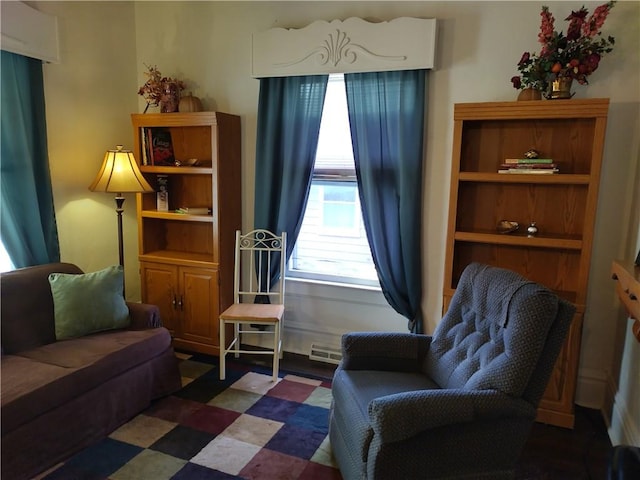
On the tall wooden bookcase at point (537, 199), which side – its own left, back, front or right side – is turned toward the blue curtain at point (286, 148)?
right

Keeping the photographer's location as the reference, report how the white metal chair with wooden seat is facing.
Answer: facing the viewer

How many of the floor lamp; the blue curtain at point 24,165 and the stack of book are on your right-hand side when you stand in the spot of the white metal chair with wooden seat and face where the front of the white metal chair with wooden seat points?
2

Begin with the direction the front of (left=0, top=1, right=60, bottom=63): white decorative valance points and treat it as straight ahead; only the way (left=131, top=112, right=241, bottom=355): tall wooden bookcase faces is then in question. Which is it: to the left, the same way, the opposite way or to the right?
to the right

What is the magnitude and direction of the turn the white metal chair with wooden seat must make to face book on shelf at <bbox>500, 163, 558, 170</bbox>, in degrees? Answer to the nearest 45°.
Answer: approximately 45° to its left

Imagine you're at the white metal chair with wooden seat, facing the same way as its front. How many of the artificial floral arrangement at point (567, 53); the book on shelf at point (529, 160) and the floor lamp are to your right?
1

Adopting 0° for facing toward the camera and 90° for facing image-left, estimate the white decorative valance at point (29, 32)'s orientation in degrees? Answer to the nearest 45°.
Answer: approximately 315°

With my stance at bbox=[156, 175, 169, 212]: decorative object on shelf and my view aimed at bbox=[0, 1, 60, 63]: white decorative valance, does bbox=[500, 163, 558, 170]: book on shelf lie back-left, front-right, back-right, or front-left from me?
back-left

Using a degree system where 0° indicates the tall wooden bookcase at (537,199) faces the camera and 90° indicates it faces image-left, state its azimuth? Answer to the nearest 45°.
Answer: approximately 0°

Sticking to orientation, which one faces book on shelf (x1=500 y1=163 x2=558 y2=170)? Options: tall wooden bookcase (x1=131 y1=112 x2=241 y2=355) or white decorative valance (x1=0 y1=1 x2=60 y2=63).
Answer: the white decorative valance

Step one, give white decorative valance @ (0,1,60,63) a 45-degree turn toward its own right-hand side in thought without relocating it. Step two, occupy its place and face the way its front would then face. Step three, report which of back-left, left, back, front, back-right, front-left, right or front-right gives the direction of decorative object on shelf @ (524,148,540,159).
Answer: front-left

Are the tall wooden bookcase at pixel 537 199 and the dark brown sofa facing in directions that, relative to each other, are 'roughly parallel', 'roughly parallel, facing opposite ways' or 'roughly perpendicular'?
roughly perpendicular

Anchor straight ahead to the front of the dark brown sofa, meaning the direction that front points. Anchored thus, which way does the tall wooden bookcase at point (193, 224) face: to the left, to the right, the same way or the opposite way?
to the right

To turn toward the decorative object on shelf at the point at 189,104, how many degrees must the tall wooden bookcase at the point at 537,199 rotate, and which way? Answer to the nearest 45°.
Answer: approximately 90° to its right

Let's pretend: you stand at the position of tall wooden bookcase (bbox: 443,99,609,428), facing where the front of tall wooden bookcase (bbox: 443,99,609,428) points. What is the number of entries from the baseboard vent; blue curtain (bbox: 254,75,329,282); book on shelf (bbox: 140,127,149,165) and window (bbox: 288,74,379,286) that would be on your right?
4

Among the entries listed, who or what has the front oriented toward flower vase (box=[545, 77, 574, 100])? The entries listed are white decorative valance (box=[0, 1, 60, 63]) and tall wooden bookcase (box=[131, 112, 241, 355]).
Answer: the white decorative valance
